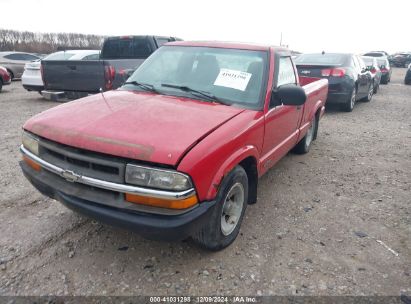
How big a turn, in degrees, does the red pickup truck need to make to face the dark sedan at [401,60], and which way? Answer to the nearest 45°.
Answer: approximately 180°

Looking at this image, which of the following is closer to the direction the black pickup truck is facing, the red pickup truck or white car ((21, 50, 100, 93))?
the white car

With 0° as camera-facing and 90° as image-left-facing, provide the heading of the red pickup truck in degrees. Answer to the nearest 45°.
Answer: approximately 45°

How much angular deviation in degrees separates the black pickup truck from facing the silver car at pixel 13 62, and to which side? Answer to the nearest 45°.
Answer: approximately 45° to its left

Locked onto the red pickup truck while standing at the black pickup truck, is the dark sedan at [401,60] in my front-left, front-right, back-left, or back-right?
back-left

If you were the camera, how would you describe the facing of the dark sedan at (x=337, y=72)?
facing away from the viewer and to the right of the viewer

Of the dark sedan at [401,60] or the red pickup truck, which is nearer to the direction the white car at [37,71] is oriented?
the dark sedan

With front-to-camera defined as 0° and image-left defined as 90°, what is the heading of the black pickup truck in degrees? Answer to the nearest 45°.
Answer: approximately 225°

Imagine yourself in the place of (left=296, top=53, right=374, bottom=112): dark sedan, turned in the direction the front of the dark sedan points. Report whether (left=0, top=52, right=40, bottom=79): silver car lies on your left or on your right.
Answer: on your left

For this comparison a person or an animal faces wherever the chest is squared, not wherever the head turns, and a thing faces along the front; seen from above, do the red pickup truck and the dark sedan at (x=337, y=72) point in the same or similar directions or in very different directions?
very different directions
